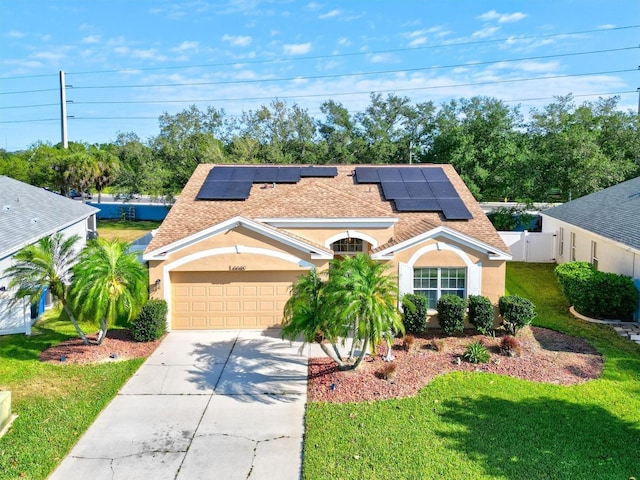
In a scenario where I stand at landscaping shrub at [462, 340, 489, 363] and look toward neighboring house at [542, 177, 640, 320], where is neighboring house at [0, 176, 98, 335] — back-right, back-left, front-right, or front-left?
back-left

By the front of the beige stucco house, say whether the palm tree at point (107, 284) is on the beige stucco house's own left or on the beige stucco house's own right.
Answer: on the beige stucco house's own right

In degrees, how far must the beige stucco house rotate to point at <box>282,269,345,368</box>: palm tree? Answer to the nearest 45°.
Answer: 0° — it already faces it

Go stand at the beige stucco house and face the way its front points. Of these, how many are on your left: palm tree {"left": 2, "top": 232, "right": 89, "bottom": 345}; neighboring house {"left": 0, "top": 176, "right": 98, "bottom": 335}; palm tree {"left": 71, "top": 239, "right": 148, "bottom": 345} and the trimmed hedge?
1

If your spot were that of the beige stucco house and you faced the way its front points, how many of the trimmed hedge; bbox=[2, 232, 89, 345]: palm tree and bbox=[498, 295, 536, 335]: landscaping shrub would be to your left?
2

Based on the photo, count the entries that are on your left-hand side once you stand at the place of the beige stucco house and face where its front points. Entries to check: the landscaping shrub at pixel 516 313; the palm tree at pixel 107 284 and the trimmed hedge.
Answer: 2

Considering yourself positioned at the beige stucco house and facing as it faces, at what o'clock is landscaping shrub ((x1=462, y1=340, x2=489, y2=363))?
The landscaping shrub is roughly at 10 o'clock from the beige stucco house.

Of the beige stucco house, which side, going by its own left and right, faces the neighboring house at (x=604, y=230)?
left

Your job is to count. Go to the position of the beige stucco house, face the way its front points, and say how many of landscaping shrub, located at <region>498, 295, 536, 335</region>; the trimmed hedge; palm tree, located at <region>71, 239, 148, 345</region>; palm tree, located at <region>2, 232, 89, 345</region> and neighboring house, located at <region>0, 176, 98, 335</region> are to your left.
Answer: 2

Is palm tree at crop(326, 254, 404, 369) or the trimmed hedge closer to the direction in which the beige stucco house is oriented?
the palm tree

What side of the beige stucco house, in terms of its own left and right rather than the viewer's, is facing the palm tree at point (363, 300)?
front

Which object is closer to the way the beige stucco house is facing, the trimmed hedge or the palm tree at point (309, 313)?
the palm tree

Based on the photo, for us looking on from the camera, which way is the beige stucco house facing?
facing the viewer

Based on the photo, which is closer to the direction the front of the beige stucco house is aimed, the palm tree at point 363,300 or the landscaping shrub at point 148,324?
the palm tree
